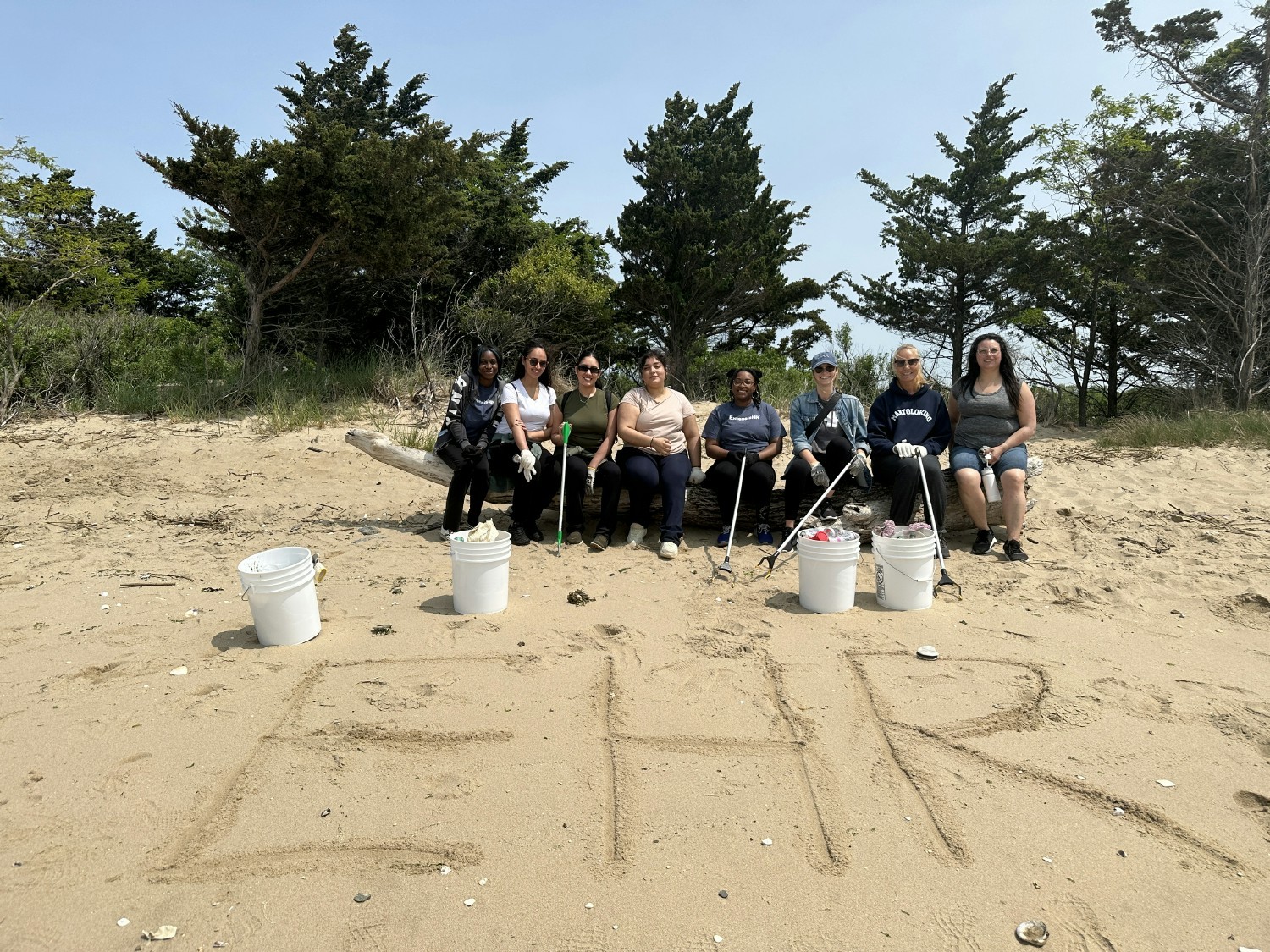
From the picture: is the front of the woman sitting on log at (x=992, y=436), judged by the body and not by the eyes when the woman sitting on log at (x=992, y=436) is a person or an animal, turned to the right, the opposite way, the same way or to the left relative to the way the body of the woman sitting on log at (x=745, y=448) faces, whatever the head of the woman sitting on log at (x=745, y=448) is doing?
the same way

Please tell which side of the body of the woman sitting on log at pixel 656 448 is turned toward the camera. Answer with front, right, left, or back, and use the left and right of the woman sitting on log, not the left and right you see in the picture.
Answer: front

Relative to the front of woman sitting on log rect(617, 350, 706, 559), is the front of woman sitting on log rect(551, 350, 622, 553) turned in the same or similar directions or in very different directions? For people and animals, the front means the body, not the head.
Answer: same or similar directions

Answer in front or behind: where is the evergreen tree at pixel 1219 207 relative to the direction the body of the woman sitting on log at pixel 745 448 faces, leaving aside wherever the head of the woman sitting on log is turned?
behind

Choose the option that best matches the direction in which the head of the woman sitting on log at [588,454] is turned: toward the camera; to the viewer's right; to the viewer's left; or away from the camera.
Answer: toward the camera

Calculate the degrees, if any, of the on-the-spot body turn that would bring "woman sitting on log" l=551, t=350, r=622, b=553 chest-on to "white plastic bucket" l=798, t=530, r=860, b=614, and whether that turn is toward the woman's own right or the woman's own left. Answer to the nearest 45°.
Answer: approximately 45° to the woman's own left

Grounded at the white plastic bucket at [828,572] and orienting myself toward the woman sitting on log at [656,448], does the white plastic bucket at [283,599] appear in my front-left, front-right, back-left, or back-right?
front-left

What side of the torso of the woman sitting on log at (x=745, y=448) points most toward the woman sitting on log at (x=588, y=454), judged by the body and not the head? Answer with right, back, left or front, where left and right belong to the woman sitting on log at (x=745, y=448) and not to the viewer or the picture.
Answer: right

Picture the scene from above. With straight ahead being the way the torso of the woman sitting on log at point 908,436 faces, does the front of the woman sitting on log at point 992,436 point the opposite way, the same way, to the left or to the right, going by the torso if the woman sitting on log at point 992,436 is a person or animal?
the same way

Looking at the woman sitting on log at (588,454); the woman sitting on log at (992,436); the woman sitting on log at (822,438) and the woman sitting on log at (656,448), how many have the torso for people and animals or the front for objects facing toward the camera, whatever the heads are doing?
4

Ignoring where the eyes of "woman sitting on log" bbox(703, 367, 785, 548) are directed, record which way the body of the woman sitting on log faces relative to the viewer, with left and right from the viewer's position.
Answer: facing the viewer

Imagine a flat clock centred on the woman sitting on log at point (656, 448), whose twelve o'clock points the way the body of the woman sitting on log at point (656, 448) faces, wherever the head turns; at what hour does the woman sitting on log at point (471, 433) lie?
the woman sitting on log at point (471, 433) is roughly at 3 o'clock from the woman sitting on log at point (656, 448).

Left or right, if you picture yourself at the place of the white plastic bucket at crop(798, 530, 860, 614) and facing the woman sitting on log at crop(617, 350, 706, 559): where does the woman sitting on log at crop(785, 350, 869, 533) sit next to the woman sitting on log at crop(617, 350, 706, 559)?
right

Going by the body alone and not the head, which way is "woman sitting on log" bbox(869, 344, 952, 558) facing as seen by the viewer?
toward the camera

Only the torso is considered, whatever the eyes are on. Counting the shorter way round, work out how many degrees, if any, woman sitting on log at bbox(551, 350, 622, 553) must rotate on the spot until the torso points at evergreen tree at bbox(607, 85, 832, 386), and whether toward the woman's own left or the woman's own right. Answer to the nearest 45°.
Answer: approximately 180°

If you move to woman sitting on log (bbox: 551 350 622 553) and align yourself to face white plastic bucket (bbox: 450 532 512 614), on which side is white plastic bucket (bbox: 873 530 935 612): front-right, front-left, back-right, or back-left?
front-left

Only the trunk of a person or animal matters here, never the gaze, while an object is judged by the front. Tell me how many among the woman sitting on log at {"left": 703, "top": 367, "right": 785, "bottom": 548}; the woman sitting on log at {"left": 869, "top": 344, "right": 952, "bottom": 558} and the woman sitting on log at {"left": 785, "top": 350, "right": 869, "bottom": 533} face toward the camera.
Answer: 3

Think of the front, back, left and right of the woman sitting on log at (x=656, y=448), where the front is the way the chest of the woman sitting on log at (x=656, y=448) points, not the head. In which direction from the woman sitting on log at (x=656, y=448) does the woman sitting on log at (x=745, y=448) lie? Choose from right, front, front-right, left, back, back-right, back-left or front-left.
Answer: left

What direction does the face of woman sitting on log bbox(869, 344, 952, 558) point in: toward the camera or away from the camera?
toward the camera

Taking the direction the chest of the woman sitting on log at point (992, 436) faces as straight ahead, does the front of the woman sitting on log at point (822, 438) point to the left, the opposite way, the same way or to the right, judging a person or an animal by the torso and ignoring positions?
the same way

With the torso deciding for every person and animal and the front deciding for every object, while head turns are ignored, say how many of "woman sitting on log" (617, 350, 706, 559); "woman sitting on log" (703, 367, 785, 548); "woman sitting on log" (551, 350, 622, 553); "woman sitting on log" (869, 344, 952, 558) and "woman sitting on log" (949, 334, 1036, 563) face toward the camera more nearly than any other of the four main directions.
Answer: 5

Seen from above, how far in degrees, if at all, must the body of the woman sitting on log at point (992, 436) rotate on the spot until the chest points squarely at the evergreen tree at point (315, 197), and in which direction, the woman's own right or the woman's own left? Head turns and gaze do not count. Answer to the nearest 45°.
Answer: approximately 90° to the woman's own right

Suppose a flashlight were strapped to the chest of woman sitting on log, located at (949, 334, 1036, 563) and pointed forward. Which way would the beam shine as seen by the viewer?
toward the camera
